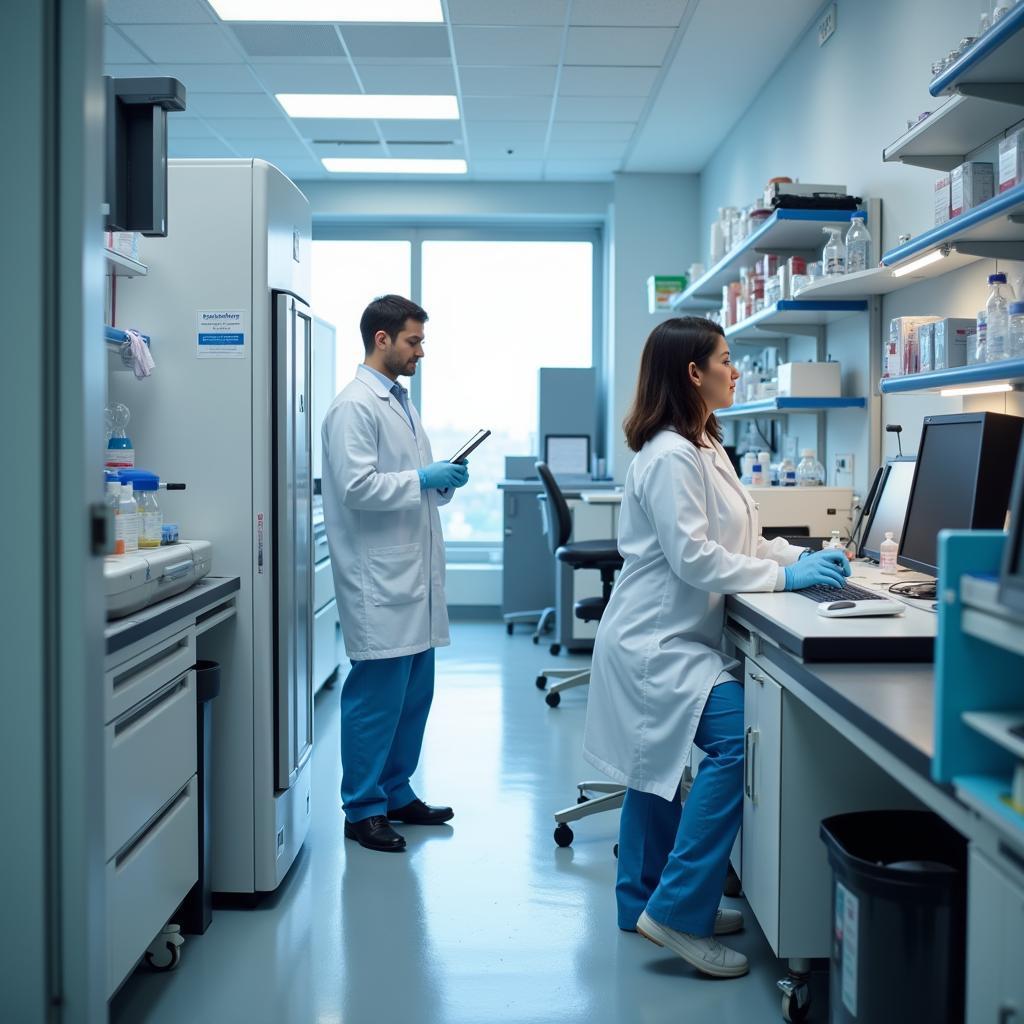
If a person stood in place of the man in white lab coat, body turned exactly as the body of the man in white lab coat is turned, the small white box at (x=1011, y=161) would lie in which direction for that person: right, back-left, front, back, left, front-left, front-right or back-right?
front-right

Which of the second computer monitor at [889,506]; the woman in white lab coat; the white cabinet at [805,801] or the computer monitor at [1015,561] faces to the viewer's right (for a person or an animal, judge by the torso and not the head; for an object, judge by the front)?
the woman in white lab coat

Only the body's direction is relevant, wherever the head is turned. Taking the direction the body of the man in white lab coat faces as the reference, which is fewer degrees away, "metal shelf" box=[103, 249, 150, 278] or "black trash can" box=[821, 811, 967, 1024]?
the black trash can

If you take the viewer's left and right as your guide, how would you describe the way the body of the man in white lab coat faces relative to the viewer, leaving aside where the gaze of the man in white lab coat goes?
facing to the right of the viewer

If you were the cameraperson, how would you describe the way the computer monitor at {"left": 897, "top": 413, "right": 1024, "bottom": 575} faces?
facing the viewer and to the left of the viewer

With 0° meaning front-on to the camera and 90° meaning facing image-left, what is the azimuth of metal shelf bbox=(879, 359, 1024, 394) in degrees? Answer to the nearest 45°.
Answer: approximately 45°

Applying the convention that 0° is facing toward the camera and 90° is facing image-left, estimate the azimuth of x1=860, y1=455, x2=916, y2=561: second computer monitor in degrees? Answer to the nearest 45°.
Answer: approximately 45°

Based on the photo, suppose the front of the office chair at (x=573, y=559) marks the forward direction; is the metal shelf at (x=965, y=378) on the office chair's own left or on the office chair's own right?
on the office chair's own right

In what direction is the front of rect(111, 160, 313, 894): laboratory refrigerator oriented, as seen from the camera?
facing to the right of the viewer

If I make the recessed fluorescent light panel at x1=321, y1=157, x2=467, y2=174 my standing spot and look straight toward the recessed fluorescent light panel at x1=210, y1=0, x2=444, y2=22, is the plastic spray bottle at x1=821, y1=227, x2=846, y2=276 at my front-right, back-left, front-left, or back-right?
front-left

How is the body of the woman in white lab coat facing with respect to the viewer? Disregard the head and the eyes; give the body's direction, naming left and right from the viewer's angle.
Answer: facing to the right of the viewer

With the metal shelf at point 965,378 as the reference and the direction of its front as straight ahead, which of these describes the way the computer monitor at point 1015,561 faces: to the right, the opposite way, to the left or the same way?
the same way

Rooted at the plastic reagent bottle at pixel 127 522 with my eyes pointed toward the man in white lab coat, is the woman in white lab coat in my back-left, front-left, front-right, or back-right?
front-right

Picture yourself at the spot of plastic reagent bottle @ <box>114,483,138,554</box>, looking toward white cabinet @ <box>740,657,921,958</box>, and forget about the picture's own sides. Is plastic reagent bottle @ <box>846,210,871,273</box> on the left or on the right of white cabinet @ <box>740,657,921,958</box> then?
left

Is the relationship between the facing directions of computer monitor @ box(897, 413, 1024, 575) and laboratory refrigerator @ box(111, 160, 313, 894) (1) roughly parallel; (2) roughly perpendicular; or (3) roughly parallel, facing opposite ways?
roughly parallel, facing opposite ways

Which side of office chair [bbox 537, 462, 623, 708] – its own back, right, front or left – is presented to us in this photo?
right

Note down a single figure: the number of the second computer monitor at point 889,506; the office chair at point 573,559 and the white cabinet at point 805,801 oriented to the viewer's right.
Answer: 1

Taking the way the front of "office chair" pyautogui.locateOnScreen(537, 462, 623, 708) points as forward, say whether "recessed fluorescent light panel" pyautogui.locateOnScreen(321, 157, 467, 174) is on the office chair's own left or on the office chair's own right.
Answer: on the office chair's own left
